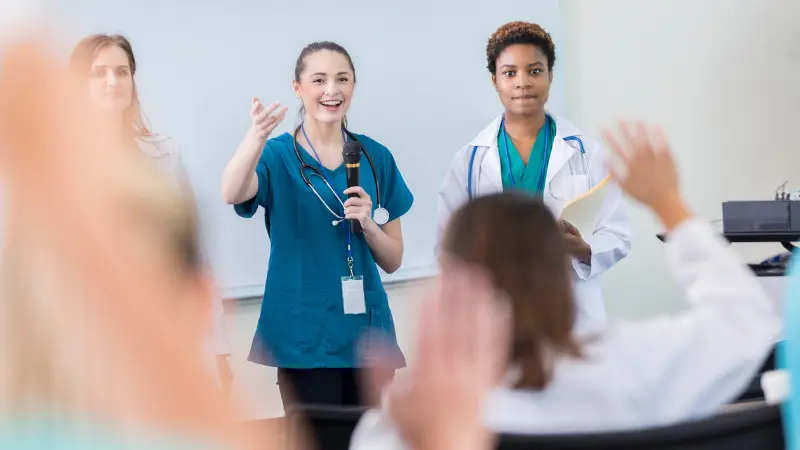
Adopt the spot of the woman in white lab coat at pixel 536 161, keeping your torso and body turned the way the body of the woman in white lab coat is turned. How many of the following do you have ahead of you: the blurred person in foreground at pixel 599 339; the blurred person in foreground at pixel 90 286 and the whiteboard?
2

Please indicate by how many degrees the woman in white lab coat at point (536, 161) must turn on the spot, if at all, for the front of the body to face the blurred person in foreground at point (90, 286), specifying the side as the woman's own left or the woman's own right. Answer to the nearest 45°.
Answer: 0° — they already face them

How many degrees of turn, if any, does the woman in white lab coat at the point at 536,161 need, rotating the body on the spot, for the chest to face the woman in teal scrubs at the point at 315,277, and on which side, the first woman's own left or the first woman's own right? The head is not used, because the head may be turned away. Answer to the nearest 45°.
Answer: approximately 45° to the first woman's own right

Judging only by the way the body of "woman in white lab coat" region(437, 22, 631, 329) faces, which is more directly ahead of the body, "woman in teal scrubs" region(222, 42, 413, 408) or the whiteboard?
the woman in teal scrubs

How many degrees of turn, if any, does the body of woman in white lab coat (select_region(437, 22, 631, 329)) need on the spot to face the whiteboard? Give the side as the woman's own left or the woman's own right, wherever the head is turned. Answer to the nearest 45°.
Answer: approximately 135° to the woman's own right

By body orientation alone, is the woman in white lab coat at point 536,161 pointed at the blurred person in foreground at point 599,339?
yes

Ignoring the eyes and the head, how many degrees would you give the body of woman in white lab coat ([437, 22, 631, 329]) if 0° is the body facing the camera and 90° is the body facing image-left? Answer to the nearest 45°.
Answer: approximately 0°

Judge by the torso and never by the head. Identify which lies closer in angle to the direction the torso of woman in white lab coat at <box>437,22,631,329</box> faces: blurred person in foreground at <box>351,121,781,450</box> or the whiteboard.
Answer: the blurred person in foreground

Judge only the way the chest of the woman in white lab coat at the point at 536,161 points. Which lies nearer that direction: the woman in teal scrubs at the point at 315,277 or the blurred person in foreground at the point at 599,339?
the blurred person in foreground

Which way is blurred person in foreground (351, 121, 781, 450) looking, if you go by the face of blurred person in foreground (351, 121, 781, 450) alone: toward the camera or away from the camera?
away from the camera
